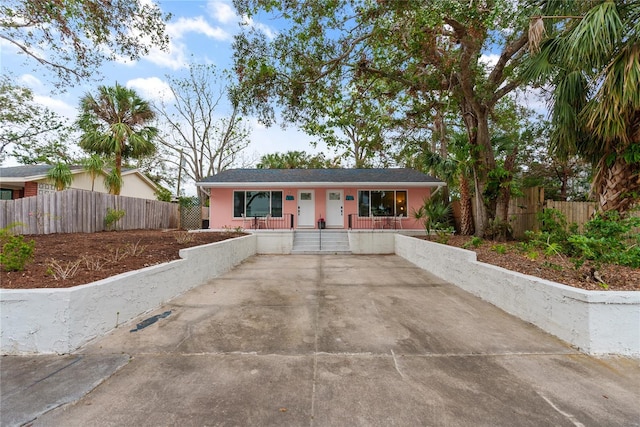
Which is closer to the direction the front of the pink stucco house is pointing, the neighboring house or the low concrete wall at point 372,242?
the low concrete wall

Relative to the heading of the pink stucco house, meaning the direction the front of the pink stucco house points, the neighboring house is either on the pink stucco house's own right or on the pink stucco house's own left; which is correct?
on the pink stucco house's own right

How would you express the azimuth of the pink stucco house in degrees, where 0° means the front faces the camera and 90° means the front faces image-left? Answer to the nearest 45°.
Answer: approximately 0°

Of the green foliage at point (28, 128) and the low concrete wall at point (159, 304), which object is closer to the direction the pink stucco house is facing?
the low concrete wall

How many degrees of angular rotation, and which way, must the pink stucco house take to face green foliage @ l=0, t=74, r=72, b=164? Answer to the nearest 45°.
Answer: approximately 90° to its right

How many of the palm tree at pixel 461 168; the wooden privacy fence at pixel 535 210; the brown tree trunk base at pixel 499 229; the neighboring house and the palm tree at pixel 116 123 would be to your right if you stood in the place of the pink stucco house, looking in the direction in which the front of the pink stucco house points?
2

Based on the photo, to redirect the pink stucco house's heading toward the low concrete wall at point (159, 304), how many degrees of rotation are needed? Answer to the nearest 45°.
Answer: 0° — it already faces it

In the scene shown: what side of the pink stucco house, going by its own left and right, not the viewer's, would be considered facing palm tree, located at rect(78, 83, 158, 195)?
right

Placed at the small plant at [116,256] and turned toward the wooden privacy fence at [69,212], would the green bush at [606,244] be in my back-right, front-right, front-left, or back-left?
back-right

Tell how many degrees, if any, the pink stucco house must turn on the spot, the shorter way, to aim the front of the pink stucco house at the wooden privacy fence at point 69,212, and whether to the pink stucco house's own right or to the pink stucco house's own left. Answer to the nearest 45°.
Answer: approximately 45° to the pink stucco house's own right
